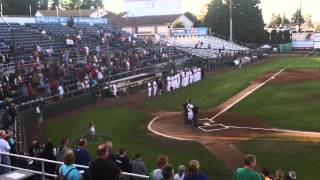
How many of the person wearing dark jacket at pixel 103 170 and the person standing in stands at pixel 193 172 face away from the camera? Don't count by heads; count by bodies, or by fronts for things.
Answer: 2

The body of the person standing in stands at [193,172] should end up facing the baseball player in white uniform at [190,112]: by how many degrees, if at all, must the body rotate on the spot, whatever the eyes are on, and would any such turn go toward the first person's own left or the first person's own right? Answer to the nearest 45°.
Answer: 0° — they already face them

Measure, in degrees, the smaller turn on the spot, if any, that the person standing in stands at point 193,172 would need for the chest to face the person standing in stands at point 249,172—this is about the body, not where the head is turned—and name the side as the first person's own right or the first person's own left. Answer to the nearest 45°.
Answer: approximately 90° to the first person's own right

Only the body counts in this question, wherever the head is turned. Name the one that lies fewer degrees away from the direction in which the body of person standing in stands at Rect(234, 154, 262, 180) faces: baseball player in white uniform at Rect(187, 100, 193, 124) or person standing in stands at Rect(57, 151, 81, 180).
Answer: the baseball player in white uniform

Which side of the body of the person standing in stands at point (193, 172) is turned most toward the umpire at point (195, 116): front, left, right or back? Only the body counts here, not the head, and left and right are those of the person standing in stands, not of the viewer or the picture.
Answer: front

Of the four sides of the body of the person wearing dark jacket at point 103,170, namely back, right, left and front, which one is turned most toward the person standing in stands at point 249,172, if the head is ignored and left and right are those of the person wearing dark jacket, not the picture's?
right

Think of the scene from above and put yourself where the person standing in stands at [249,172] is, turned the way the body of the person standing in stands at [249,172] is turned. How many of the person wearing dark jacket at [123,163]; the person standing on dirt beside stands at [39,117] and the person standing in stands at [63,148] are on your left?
3

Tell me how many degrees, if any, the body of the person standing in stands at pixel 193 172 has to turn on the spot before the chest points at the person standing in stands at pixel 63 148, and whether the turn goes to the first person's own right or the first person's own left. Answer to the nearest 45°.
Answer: approximately 45° to the first person's own left

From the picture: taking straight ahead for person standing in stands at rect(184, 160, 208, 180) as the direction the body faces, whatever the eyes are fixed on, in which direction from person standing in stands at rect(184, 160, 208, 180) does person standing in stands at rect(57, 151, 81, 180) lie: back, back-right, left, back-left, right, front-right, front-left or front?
left

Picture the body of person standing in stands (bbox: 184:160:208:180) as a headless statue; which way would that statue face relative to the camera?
away from the camera

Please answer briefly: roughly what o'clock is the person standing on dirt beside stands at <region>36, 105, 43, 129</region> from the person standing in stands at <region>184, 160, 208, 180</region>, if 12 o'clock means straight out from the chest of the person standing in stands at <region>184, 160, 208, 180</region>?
the person standing on dirt beside stands at <region>36, 105, 43, 129</region> is roughly at 11 o'clock from the person standing in stands at <region>184, 160, 208, 180</region>.

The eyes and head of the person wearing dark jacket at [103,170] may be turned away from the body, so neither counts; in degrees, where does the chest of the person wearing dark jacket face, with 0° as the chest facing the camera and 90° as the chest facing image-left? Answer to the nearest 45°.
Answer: approximately 180°

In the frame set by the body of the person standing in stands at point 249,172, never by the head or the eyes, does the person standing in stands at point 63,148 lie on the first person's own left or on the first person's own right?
on the first person's own left

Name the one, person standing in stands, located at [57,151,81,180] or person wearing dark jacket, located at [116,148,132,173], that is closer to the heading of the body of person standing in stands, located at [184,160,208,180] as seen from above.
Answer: the person wearing dark jacket
